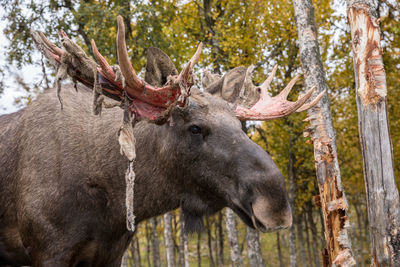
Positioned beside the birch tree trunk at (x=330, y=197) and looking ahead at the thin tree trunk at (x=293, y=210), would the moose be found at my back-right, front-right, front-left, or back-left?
back-left

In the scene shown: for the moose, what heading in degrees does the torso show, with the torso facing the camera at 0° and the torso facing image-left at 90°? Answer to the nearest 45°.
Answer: approximately 270°

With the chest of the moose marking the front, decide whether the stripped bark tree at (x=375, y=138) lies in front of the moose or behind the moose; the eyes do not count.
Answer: in front

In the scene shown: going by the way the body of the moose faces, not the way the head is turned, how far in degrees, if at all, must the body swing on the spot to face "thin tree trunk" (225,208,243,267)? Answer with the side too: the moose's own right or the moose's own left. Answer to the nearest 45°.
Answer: approximately 90° to the moose's own left

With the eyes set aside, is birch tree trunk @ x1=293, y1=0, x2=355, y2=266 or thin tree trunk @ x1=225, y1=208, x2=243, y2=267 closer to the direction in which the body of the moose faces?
the birch tree trunk

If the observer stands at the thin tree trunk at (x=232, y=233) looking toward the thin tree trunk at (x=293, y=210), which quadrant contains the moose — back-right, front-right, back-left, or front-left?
back-right

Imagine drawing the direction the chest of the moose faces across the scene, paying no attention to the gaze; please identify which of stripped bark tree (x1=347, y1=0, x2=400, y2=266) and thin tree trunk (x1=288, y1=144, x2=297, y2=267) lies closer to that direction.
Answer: the stripped bark tree

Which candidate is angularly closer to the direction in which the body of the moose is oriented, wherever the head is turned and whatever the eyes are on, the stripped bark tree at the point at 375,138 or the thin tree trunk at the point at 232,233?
the stripped bark tree

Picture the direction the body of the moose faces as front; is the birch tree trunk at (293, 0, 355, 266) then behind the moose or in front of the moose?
in front
